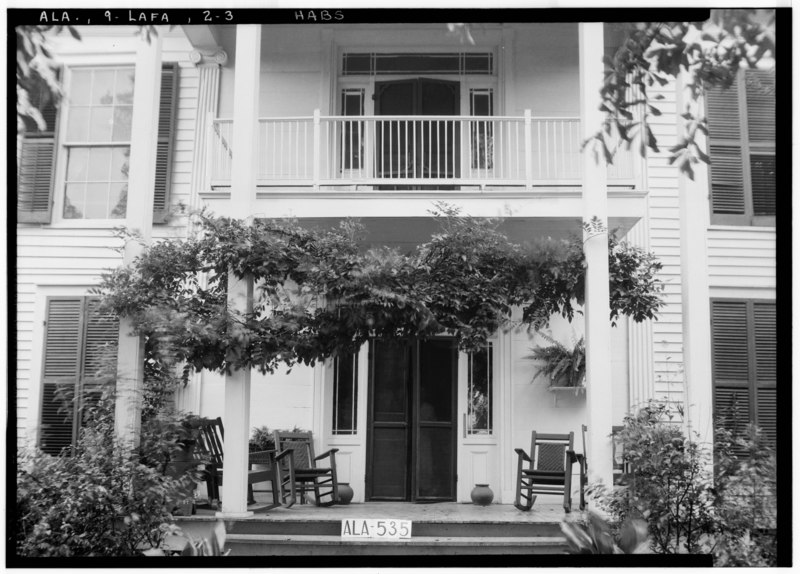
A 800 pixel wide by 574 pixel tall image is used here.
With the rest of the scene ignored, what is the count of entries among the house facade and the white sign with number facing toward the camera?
2

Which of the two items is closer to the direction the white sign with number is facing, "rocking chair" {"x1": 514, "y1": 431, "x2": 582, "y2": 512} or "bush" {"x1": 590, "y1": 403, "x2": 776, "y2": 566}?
the bush

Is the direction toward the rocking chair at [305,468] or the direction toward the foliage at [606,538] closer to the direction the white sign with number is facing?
the foliage

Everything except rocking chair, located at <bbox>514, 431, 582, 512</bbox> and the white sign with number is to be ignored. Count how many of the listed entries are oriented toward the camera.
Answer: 2

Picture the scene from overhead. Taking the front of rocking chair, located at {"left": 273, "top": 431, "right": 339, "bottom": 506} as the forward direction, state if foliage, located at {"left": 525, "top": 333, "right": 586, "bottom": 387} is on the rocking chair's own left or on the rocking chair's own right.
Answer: on the rocking chair's own left

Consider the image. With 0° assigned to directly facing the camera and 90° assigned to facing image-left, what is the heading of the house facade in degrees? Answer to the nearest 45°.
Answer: approximately 0°

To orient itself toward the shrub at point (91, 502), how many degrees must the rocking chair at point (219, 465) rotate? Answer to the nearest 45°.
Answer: approximately 90° to its right
